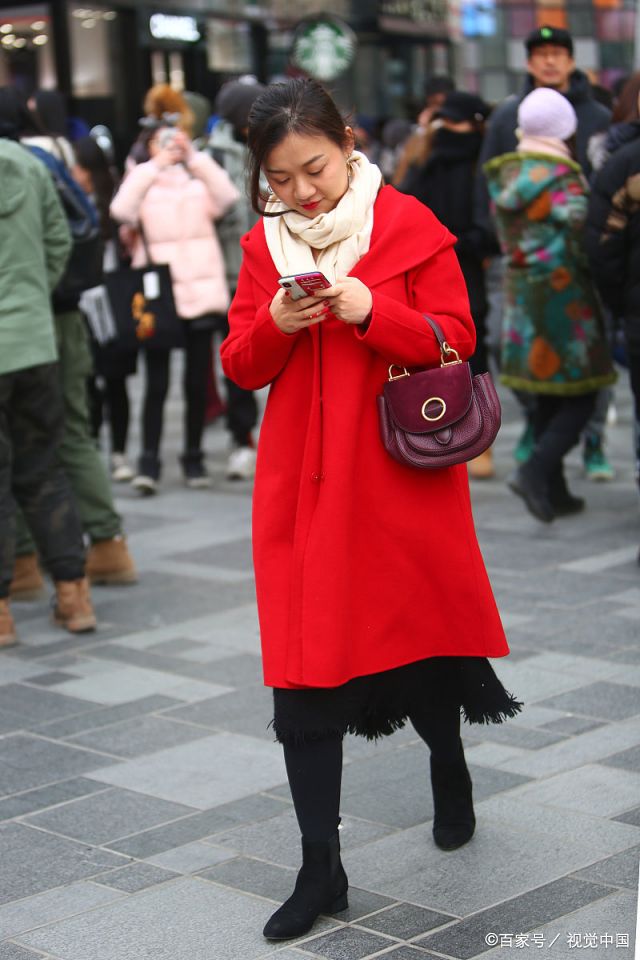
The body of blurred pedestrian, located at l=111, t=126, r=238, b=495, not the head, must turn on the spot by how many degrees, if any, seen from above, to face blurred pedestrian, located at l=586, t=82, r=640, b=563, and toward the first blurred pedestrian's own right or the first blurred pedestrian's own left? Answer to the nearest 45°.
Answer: approximately 45° to the first blurred pedestrian's own left

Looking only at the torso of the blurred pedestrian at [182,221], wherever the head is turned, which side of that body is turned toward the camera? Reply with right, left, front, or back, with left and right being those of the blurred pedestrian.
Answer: front

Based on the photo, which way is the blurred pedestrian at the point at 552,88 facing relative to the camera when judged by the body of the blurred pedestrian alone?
toward the camera

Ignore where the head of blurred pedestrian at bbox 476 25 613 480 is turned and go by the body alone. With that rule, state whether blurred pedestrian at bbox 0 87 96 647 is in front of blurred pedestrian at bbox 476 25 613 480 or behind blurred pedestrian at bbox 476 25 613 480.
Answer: in front

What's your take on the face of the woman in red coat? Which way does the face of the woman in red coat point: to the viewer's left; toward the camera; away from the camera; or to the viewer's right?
toward the camera

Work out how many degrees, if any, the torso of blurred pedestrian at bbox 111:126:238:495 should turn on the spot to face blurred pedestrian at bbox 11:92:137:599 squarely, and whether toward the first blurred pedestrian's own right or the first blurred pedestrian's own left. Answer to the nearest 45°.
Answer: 0° — they already face them

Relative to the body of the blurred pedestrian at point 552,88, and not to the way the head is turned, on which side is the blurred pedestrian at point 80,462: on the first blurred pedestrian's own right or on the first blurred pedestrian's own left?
on the first blurred pedestrian's own right

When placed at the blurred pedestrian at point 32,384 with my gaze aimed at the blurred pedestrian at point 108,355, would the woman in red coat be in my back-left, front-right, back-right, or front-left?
back-right

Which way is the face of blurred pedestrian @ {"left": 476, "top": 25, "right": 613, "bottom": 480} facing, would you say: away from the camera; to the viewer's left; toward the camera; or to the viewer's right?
toward the camera
